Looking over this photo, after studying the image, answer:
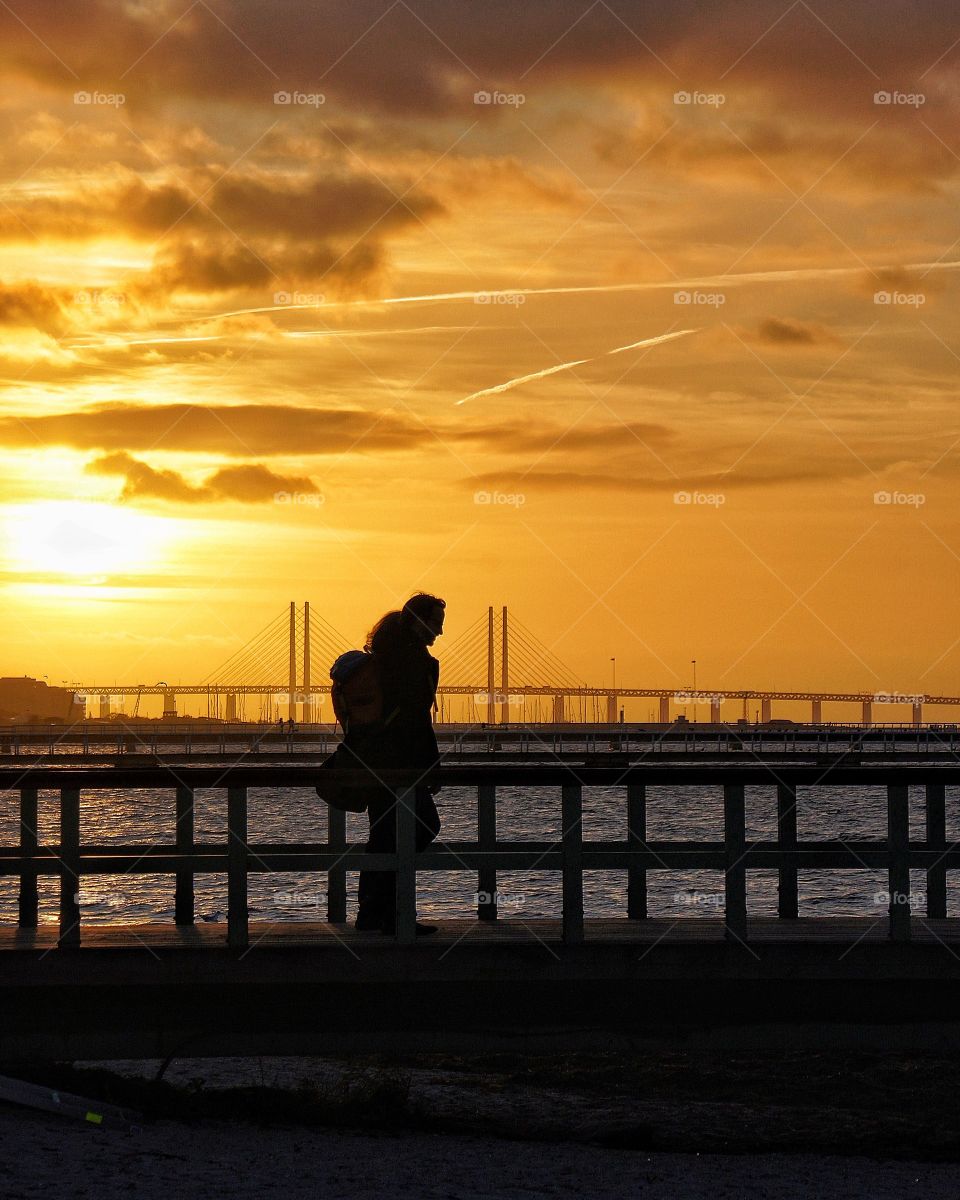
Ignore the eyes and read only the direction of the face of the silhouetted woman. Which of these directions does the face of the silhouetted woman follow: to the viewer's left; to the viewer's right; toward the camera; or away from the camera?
to the viewer's right

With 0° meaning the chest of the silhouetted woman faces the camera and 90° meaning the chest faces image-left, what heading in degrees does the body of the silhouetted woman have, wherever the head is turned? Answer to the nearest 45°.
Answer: approximately 270°
